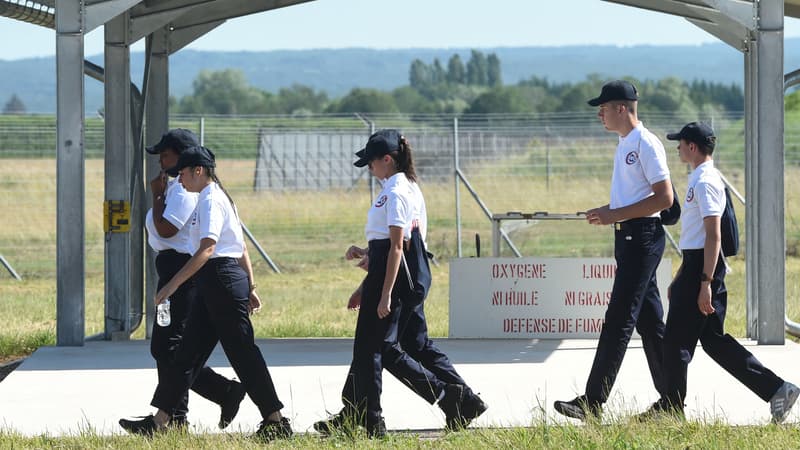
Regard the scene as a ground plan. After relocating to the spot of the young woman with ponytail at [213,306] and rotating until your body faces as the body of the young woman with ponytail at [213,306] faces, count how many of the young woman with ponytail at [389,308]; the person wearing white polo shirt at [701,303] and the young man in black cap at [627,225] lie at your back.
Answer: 3

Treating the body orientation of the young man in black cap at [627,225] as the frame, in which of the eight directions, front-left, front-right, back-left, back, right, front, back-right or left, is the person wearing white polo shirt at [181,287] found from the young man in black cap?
front

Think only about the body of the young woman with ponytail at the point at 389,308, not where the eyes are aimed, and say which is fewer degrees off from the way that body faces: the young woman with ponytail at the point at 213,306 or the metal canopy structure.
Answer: the young woman with ponytail

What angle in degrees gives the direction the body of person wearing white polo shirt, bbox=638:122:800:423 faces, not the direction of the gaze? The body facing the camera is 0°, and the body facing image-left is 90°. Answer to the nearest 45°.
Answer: approximately 90°

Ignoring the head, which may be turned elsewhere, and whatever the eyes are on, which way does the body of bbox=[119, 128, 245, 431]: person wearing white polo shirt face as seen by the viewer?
to the viewer's left

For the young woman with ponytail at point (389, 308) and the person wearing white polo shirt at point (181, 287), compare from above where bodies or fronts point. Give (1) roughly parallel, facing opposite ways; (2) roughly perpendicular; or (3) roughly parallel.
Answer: roughly parallel

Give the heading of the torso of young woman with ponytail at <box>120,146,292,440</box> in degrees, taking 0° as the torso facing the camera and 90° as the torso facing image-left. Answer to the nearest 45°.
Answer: approximately 90°

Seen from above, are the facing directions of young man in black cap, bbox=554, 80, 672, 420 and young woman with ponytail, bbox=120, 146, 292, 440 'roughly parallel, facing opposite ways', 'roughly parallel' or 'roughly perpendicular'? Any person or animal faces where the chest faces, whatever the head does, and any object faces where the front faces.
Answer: roughly parallel

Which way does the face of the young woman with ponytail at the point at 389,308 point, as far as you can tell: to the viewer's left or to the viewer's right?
to the viewer's left

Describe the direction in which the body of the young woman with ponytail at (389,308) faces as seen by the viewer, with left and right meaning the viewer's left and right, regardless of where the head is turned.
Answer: facing to the left of the viewer

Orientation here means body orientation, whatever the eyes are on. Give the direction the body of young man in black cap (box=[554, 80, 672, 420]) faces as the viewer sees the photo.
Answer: to the viewer's left

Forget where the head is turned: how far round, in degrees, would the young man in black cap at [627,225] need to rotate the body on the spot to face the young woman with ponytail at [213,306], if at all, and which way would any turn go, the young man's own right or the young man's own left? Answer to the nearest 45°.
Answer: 0° — they already face them

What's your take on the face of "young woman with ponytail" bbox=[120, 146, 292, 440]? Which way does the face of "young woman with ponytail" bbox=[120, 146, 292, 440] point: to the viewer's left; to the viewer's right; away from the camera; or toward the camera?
to the viewer's left

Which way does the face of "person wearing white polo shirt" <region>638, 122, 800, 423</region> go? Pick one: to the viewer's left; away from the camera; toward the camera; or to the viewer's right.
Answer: to the viewer's left

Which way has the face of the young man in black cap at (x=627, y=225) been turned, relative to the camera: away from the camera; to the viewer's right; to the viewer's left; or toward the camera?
to the viewer's left
